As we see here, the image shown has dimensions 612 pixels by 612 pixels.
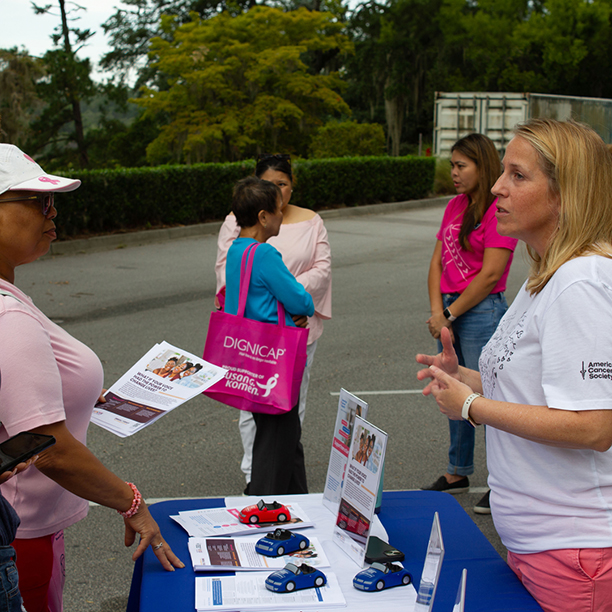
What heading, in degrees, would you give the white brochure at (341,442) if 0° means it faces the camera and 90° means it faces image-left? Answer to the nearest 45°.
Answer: approximately 45°

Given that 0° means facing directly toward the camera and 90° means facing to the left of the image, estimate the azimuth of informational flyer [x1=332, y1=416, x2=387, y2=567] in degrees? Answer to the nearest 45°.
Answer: approximately 45°

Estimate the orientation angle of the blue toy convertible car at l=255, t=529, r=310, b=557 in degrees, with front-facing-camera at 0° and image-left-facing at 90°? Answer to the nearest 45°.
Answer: approximately 45°

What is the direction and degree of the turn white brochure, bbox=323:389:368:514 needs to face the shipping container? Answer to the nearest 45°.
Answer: approximately 135° to its right

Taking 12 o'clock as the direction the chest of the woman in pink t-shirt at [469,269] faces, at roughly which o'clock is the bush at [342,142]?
The bush is roughly at 4 o'clock from the woman in pink t-shirt.

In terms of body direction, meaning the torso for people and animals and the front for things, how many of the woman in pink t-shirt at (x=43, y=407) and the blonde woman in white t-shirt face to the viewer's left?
1

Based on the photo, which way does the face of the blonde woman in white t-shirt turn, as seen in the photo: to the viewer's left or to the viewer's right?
to the viewer's left
